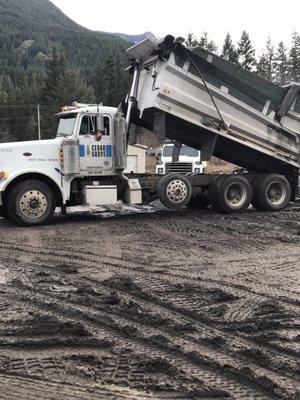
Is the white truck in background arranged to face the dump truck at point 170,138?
yes

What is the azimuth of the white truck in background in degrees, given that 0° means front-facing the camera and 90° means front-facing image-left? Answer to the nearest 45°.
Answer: approximately 0°
